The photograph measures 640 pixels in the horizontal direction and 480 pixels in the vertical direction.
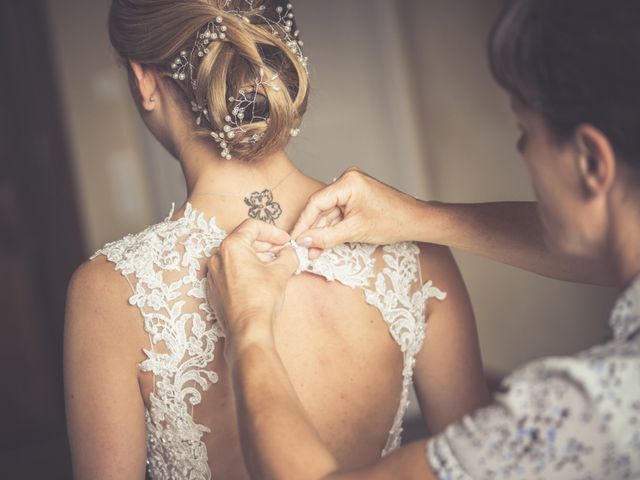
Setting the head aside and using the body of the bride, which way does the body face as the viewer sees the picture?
away from the camera

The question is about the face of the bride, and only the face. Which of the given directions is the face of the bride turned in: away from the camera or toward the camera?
away from the camera
